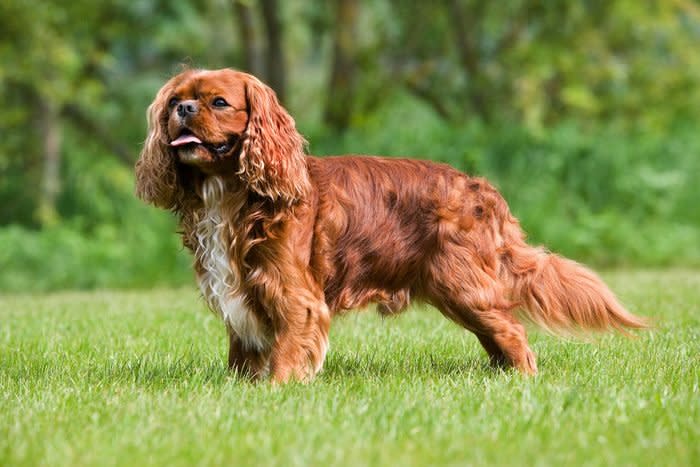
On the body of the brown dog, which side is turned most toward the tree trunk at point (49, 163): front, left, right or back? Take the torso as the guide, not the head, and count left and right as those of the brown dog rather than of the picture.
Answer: right

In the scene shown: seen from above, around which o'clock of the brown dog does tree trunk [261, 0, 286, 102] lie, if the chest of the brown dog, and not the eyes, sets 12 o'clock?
The tree trunk is roughly at 4 o'clock from the brown dog.

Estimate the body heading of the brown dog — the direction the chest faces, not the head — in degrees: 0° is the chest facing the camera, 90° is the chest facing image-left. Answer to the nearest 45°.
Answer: approximately 45°

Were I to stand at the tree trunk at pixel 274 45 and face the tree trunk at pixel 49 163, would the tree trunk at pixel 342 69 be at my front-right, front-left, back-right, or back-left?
back-left

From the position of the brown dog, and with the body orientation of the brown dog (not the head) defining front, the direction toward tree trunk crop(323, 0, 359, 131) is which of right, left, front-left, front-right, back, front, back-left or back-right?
back-right
